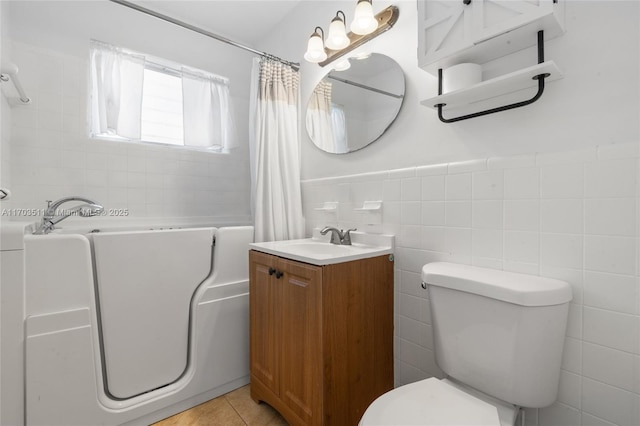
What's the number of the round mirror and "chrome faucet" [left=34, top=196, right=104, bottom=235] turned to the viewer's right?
1

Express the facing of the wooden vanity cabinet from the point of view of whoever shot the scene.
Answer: facing the viewer and to the left of the viewer

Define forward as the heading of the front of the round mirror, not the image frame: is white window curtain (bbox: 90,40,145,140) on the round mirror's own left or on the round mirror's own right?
on the round mirror's own right

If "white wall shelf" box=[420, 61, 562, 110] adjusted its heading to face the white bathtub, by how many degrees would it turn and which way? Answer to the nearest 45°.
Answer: approximately 45° to its right

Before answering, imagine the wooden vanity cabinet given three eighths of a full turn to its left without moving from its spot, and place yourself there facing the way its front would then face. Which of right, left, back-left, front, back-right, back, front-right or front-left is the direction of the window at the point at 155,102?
back-left

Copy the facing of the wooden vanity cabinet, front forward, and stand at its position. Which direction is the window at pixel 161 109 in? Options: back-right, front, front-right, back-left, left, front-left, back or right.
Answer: right

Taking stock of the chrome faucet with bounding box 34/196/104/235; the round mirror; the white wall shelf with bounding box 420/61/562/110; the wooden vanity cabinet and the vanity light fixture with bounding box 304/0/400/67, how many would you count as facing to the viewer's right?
1

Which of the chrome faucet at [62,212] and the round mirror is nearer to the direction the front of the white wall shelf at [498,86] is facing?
the chrome faucet

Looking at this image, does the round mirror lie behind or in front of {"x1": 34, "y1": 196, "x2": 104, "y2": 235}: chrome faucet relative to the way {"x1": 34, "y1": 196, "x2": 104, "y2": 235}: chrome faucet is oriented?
in front

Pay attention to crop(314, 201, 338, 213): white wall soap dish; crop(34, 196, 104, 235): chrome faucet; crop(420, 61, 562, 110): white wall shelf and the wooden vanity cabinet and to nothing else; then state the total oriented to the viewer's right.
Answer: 1

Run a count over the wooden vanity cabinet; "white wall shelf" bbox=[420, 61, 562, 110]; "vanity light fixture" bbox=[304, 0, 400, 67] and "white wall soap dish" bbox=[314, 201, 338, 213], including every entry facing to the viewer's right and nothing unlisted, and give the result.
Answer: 0

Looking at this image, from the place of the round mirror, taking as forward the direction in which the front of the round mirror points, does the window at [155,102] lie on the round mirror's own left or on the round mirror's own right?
on the round mirror's own right

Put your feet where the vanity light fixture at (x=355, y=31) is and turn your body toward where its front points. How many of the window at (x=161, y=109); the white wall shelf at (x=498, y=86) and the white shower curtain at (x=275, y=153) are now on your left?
1

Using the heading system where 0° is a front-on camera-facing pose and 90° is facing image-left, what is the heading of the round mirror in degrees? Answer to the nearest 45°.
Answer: approximately 45°

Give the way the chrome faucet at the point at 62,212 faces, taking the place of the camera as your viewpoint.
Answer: facing to the right of the viewer
